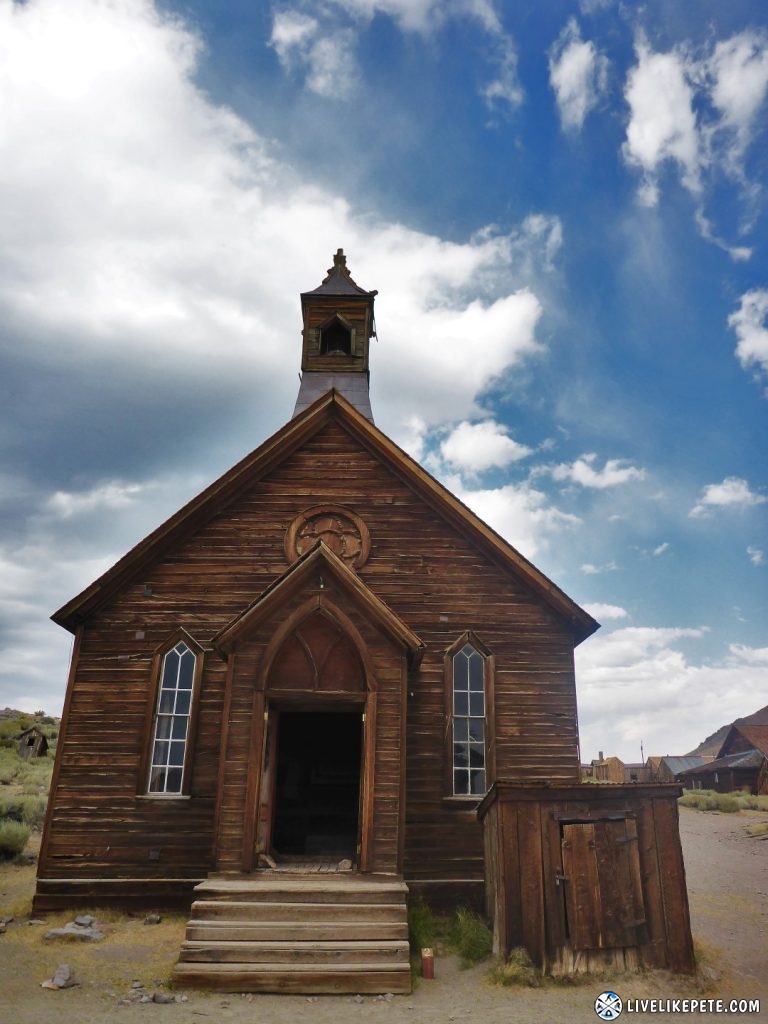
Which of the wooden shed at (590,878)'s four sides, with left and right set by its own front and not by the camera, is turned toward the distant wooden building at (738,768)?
back

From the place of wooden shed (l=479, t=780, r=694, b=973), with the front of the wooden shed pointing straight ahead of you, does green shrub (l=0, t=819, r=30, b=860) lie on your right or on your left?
on your right

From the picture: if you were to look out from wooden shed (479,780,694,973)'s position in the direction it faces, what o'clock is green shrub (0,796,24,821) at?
The green shrub is roughly at 4 o'clock from the wooden shed.

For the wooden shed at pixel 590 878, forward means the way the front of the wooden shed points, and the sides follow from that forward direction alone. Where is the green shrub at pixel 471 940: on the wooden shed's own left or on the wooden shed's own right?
on the wooden shed's own right

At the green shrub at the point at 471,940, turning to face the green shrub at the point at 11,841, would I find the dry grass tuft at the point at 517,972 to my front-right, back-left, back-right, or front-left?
back-left

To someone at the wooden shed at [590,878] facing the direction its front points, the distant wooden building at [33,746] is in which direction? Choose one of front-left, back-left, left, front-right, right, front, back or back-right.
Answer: back-right

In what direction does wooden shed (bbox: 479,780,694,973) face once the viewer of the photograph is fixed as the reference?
facing the viewer

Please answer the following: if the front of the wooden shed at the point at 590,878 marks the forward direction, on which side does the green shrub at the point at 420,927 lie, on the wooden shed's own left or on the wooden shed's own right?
on the wooden shed's own right
